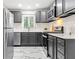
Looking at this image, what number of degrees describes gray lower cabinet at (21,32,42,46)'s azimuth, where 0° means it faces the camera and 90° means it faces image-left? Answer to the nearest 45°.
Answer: approximately 0°

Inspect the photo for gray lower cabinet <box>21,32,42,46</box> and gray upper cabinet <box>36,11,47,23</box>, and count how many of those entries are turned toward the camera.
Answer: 2

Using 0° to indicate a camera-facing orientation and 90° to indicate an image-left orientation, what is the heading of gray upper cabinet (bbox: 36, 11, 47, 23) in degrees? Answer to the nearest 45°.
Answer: approximately 0°
